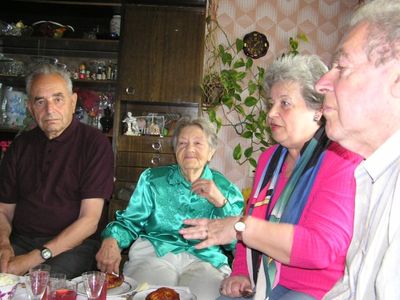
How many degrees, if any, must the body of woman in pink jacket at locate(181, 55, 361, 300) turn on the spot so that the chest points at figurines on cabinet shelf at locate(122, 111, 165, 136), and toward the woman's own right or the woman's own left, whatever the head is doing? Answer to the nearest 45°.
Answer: approximately 90° to the woman's own right

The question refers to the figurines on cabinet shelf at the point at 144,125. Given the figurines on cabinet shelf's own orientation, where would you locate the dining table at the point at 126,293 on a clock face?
The dining table is roughly at 12 o'clock from the figurines on cabinet shelf.

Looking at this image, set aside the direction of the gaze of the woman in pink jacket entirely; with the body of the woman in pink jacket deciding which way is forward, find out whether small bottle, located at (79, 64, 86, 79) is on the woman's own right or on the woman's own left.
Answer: on the woman's own right

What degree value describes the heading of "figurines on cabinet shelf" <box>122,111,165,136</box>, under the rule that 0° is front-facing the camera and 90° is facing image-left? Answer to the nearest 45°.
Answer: approximately 0°

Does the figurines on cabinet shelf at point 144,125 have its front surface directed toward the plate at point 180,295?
yes
